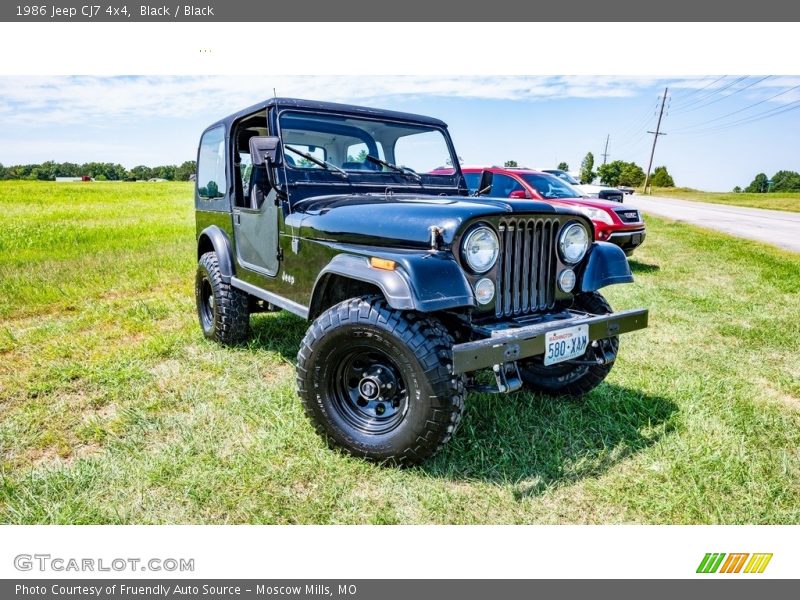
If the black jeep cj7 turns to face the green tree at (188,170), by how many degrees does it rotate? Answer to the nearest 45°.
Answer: approximately 180°

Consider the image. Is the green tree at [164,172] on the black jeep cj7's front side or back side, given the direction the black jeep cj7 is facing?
on the back side

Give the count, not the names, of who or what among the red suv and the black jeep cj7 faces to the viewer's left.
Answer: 0

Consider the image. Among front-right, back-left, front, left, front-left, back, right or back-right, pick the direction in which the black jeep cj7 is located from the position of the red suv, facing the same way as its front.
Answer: front-right

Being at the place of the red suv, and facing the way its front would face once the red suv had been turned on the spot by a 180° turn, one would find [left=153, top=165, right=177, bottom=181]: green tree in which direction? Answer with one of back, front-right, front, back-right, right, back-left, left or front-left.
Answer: front

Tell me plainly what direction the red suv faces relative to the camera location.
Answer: facing the viewer and to the right of the viewer

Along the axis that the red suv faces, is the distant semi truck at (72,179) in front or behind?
behind

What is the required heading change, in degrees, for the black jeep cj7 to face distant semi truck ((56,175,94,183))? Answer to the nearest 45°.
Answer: approximately 180°
